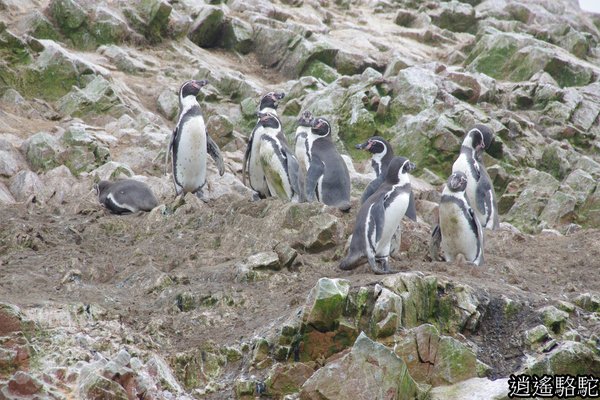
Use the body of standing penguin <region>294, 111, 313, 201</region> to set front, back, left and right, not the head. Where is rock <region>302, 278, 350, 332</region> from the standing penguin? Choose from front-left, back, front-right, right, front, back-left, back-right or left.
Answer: front

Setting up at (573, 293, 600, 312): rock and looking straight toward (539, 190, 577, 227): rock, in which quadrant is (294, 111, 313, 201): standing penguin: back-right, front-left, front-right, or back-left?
front-left

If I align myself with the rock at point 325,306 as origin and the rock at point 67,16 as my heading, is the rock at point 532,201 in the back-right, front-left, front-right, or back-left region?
front-right

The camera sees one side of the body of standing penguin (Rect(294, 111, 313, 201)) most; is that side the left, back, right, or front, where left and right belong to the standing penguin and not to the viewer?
front

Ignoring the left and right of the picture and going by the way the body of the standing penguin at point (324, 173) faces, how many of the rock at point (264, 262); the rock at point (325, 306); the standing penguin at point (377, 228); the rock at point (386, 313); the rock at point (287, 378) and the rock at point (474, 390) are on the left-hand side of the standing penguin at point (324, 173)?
6

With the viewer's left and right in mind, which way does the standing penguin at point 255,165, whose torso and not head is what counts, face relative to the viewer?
facing the viewer and to the right of the viewer

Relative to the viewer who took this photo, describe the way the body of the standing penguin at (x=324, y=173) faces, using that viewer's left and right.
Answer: facing to the left of the viewer

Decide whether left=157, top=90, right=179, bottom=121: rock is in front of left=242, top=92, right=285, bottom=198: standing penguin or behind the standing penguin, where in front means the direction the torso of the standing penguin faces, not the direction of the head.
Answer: behind

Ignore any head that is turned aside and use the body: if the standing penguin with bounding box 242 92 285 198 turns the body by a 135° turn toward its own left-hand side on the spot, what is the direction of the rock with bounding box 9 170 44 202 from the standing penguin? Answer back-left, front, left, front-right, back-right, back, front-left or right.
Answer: left

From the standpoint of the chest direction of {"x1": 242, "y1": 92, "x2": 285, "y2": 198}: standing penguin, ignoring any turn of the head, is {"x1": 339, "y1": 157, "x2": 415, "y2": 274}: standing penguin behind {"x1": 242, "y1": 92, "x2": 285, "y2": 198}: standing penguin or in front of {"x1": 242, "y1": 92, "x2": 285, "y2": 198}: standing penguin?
in front

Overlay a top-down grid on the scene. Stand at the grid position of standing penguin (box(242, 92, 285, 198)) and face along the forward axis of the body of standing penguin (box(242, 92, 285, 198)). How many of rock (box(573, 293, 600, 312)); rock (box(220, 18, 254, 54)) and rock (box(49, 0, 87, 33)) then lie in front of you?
1

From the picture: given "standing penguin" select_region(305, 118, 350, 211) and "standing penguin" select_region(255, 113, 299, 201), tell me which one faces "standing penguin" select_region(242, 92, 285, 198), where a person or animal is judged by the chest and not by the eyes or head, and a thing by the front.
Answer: "standing penguin" select_region(305, 118, 350, 211)

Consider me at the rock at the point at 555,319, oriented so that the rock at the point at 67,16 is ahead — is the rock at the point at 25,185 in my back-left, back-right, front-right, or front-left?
front-left

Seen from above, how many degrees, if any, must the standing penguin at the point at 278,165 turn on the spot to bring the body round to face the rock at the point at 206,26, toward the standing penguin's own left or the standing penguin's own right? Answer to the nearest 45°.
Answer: approximately 135° to the standing penguin's own right

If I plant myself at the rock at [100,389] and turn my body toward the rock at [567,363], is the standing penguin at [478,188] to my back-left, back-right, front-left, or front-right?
front-left

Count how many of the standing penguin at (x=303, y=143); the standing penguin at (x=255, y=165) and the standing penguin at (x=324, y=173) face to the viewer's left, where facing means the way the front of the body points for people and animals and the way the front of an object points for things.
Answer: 1

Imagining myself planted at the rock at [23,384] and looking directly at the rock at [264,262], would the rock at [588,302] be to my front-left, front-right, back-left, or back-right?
front-right

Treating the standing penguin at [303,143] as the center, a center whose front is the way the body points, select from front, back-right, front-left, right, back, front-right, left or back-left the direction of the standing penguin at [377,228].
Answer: front
